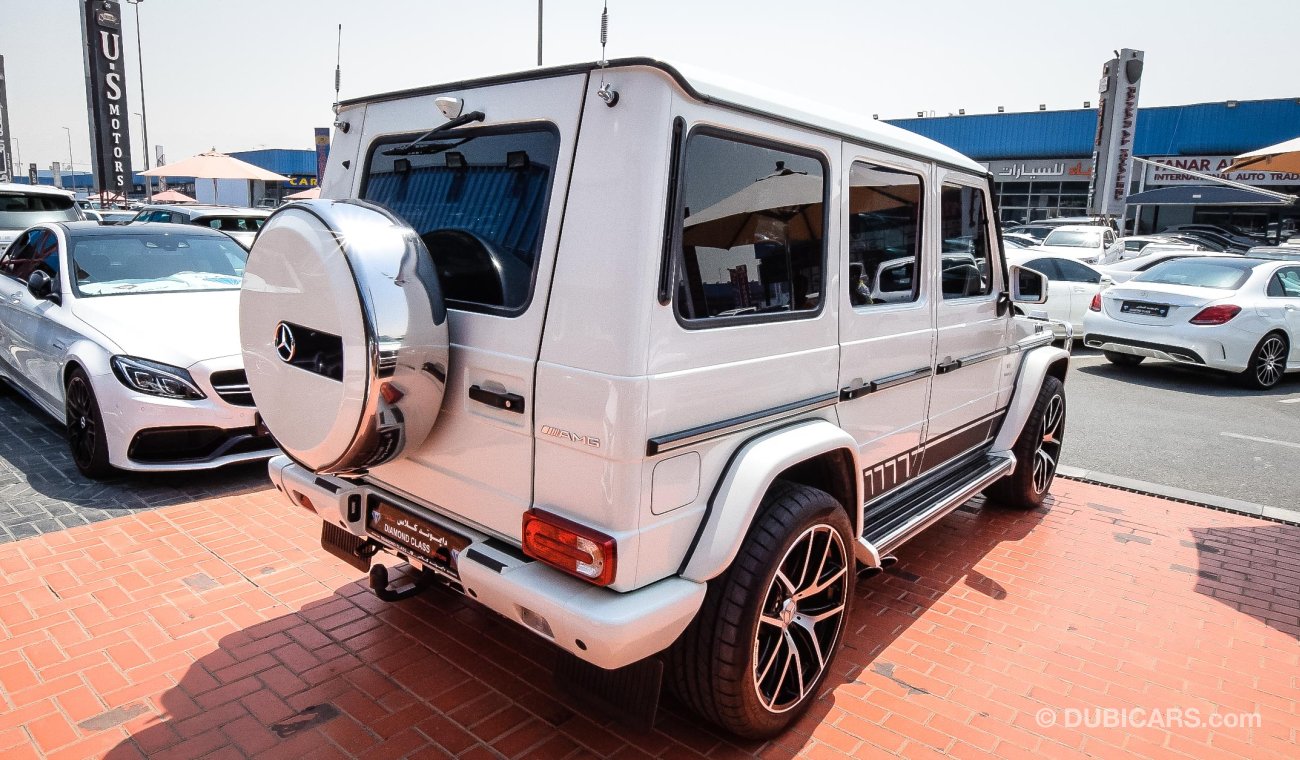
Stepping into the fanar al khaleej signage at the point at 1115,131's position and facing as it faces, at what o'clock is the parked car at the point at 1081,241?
The parked car is roughly at 12 o'clock from the fanar al khaleej signage.

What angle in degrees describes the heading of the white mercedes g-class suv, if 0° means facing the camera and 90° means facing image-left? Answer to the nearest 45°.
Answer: approximately 225°

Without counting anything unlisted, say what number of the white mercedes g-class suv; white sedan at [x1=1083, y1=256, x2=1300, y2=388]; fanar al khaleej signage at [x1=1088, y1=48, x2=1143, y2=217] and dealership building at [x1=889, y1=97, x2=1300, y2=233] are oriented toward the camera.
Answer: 2

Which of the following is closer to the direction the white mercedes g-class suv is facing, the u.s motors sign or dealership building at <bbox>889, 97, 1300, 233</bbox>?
the dealership building

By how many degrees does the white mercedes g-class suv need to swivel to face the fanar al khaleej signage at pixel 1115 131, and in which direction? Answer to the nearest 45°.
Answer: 0° — it already faces it

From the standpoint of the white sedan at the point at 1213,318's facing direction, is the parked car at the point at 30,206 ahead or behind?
behind

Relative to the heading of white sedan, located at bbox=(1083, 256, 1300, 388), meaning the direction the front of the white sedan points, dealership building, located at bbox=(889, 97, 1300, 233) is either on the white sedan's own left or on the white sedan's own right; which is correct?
on the white sedan's own left

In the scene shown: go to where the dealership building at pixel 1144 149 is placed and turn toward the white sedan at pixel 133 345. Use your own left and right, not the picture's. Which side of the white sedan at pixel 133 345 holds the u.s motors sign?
right

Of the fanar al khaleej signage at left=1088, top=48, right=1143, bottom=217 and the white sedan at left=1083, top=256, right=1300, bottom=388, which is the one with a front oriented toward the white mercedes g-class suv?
the fanar al khaleej signage

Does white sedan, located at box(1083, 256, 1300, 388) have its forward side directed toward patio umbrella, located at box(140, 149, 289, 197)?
no

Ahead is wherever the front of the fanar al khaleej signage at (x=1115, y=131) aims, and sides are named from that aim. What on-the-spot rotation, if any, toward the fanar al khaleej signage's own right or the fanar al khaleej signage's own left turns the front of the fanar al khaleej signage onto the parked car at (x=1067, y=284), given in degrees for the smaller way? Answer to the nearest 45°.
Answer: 0° — it already faces it

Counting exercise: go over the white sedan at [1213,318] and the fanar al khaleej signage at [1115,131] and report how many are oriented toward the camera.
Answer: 1

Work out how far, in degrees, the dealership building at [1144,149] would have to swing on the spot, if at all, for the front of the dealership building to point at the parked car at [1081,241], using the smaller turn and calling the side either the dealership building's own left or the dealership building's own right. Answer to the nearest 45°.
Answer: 0° — it already faces it

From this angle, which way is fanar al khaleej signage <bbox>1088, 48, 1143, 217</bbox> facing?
toward the camera

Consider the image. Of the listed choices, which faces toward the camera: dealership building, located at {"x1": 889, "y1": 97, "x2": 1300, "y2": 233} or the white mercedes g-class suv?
the dealership building

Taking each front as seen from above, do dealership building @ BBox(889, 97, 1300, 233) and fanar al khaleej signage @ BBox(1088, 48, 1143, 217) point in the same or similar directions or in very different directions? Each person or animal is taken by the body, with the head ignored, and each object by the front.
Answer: same or similar directions

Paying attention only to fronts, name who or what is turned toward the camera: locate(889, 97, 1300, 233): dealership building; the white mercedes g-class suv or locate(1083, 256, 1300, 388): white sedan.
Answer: the dealership building

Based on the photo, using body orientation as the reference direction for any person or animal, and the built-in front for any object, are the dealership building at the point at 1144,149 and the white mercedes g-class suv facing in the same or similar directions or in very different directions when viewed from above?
very different directions

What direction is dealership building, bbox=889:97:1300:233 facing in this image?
toward the camera

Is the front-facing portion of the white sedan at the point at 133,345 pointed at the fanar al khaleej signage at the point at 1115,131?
no

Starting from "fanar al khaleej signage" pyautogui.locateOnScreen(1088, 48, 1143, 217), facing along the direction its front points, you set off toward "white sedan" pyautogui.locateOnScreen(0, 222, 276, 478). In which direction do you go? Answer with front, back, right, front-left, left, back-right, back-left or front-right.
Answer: front
